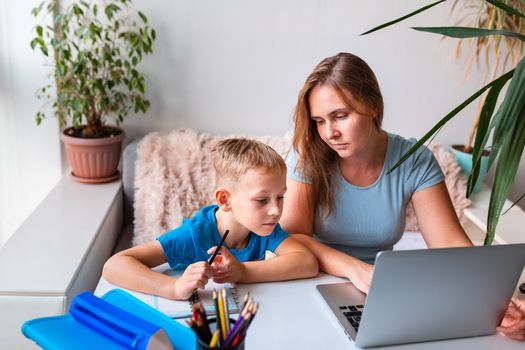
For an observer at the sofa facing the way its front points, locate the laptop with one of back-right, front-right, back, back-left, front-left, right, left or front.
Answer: front-left

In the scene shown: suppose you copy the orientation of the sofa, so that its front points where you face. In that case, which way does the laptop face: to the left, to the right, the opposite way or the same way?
the opposite way

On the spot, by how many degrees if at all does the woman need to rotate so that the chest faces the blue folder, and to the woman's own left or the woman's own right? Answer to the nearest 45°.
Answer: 0° — they already face it

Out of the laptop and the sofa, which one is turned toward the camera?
the sofa

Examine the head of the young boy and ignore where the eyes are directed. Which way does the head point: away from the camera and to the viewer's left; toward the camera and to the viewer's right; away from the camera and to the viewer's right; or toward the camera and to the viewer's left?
toward the camera and to the viewer's right

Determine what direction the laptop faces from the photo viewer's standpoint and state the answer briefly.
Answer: facing away from the viewer and to the left of the viewer

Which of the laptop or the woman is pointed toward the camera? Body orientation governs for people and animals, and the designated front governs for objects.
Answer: the woman

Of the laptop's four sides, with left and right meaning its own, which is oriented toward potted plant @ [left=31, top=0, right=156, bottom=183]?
front

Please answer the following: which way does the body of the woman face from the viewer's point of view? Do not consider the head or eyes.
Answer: toward the camera

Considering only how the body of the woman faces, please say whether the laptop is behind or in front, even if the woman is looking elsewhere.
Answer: in front

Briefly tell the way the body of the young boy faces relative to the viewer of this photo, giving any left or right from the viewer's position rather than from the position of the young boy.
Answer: facing the viewer and to the right of the viewer

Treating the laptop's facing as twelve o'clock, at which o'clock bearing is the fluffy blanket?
The fluffy blanket is roughly at 12 o'clock from the laptop.

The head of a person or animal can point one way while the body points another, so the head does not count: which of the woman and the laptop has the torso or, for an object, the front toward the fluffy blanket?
the laptop
